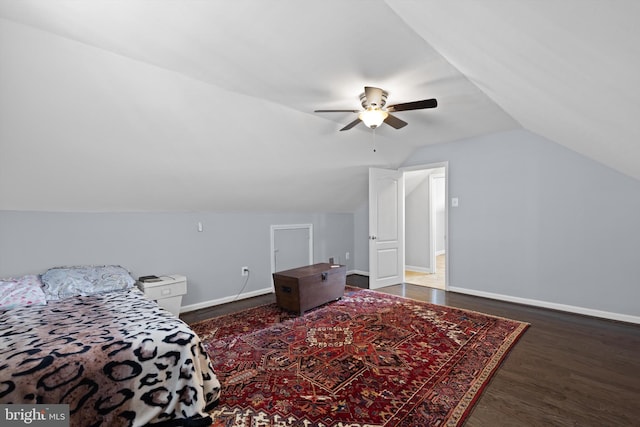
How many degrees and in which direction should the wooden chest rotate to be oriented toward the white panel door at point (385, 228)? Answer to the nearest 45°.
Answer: approximately 90° to its left

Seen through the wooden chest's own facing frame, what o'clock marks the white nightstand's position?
The white nightstand is roughly at 4 o'clock from the wooden chest.

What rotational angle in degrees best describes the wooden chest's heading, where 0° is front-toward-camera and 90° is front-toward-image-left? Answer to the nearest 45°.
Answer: approximately 315°

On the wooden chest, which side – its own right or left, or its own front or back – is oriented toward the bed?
right
